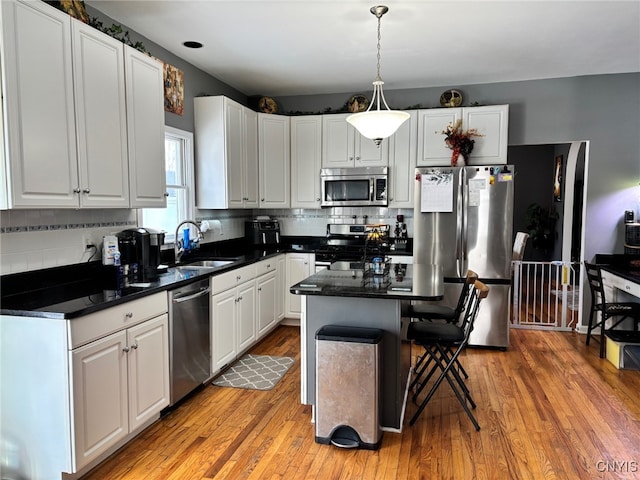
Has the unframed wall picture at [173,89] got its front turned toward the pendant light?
yes

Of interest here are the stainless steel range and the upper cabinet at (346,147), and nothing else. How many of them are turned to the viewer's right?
0

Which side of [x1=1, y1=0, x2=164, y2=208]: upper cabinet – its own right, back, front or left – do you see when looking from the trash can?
front

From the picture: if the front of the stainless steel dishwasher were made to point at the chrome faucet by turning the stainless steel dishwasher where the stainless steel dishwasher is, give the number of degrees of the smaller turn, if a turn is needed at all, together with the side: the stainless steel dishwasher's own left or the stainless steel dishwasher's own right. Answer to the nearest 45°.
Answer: approximately 135° to the stainless steel dishwasher's own left

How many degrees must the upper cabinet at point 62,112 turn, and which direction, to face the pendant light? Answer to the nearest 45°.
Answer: approximately 45° to its left

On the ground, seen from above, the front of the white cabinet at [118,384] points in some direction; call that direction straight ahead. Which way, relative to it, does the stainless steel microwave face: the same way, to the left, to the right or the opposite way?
to the right
